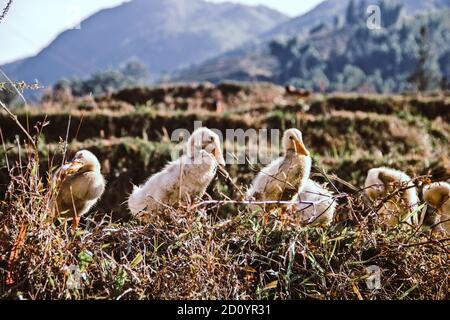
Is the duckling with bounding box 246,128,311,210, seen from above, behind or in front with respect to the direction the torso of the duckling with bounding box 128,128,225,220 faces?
in front

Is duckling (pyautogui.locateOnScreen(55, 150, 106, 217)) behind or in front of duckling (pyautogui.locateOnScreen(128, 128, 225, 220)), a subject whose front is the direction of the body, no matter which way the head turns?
behind

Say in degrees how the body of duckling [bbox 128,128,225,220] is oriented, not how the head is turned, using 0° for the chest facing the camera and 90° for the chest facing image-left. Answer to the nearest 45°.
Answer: approximately 270°
